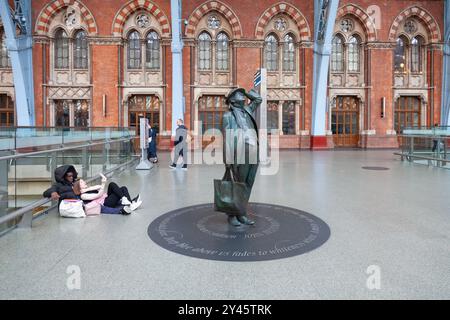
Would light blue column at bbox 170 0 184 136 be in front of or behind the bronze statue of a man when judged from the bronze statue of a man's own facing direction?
behind

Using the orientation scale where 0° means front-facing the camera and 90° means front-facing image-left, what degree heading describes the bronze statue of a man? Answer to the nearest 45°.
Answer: approximately 315°
